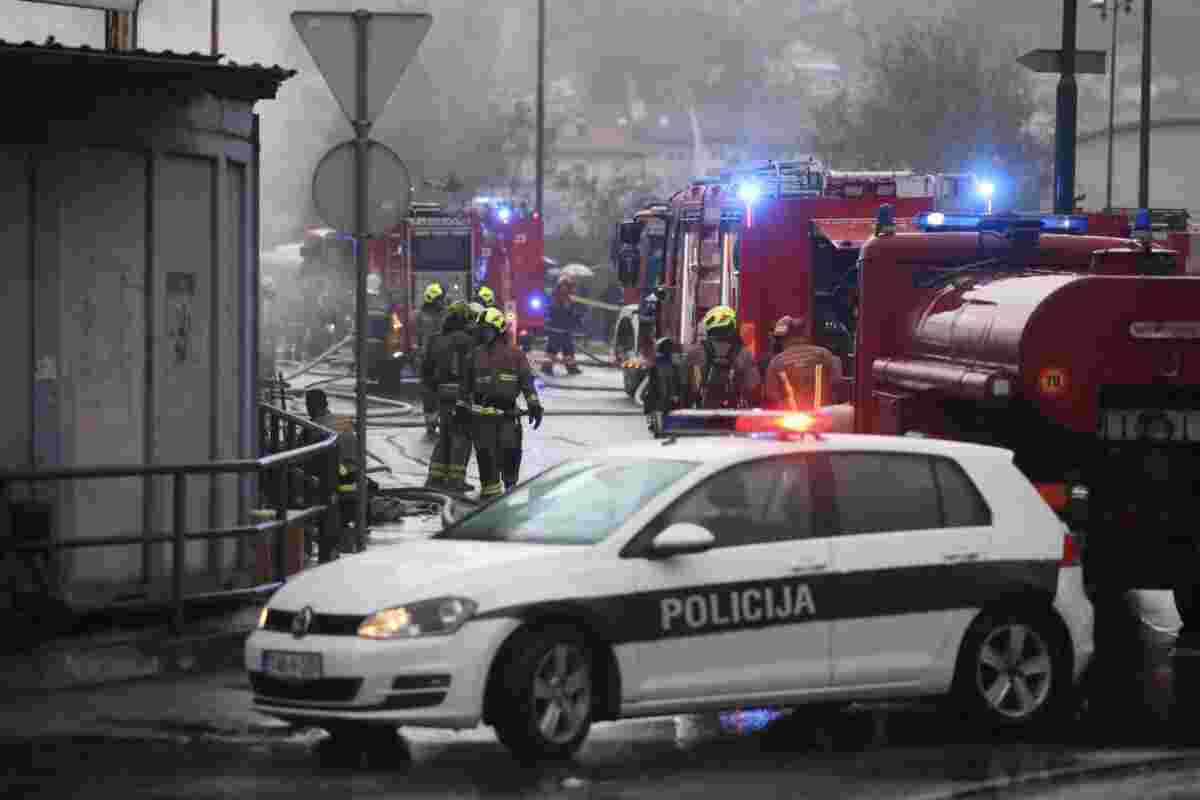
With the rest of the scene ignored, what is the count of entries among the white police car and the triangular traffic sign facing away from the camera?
1

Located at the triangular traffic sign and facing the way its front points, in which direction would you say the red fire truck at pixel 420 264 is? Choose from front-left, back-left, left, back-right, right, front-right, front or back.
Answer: front

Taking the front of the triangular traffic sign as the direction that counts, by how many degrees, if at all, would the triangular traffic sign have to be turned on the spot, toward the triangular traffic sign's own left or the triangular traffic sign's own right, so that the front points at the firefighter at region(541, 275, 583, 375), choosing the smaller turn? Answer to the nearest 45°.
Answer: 0° — it already faces them

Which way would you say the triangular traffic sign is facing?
away from the camera

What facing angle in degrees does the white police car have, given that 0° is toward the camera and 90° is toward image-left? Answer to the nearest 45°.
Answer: approximately 45°

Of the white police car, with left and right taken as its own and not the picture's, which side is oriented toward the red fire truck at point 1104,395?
back

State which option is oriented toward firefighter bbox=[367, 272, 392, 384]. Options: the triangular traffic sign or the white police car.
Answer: the triangular traffic sign

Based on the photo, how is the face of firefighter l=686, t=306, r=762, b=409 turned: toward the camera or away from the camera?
away from the camera

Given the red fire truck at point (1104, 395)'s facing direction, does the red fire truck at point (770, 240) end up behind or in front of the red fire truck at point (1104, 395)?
in front

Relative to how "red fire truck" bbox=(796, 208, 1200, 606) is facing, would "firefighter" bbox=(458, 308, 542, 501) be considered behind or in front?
in front

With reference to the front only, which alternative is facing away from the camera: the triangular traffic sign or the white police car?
the triangular traffic sign

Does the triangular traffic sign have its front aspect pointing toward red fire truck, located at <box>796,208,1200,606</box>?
no

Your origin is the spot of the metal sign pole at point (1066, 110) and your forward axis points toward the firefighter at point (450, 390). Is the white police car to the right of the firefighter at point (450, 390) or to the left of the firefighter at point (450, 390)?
left

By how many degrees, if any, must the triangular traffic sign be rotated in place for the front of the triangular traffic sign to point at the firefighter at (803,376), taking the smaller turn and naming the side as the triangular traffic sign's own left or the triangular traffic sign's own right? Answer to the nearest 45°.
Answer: approximately 45° to the triangular traffic sign's own right
